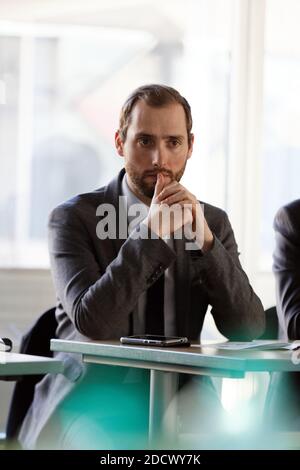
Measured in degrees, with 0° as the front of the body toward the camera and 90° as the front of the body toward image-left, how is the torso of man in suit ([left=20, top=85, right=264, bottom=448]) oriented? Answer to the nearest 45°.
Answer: approximately 0°
